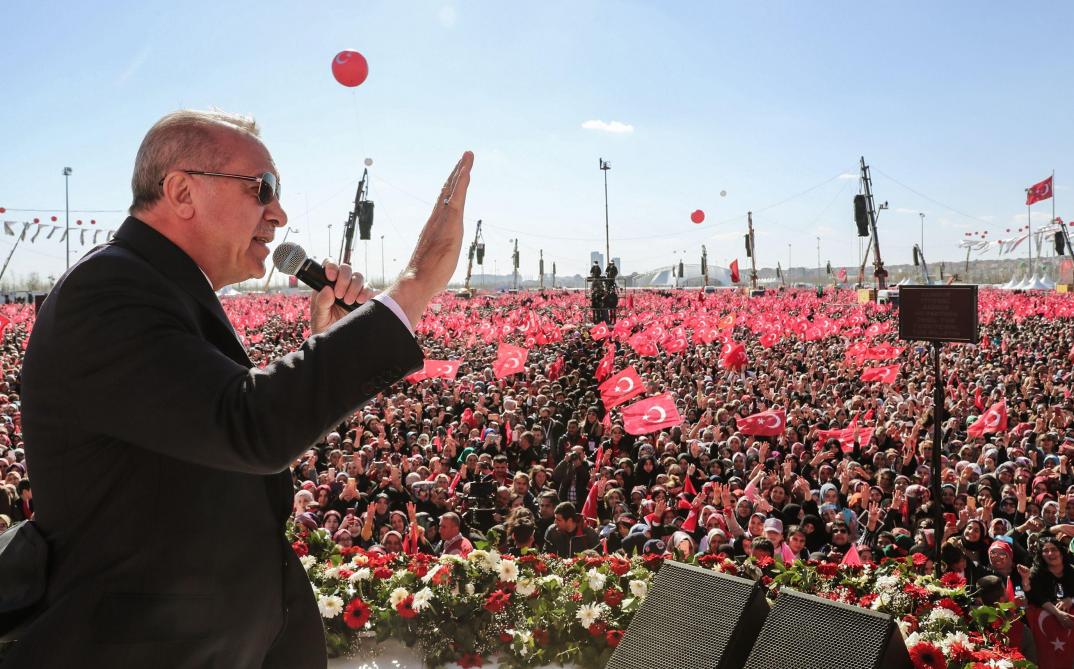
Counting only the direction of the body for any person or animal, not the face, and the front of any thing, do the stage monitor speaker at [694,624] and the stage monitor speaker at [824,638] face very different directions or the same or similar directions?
same or similar directions

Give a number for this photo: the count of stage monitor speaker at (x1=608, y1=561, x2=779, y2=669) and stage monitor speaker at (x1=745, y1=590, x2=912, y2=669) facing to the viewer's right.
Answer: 0

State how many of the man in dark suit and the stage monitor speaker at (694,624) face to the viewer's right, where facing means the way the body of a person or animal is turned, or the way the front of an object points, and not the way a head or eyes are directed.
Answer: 1

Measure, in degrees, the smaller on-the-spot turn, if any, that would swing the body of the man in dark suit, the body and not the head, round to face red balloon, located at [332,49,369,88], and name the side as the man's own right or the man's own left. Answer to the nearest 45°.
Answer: approximately 90° to the man's own left

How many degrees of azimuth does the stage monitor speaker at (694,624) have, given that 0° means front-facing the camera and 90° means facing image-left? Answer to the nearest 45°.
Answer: approximately 45°

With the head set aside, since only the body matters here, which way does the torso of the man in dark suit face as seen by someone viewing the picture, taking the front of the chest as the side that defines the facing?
to the viewer's right

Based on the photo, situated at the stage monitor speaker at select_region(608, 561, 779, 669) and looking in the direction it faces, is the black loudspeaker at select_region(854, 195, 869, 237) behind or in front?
behind

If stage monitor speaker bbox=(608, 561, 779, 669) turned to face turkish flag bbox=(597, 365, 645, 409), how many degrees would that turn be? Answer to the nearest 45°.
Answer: approximately 135° to its right

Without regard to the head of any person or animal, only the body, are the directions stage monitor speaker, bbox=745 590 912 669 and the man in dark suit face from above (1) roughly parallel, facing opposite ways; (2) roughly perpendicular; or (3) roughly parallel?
roughly parallel, facing opposite ways

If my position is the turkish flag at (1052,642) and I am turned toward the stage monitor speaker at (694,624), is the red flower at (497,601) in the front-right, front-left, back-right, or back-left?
front-right

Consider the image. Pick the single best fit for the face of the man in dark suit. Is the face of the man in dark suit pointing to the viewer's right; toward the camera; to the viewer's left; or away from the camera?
to the viewer's right

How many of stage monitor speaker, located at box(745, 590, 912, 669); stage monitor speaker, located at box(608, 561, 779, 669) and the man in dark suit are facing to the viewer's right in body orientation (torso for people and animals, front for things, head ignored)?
1
